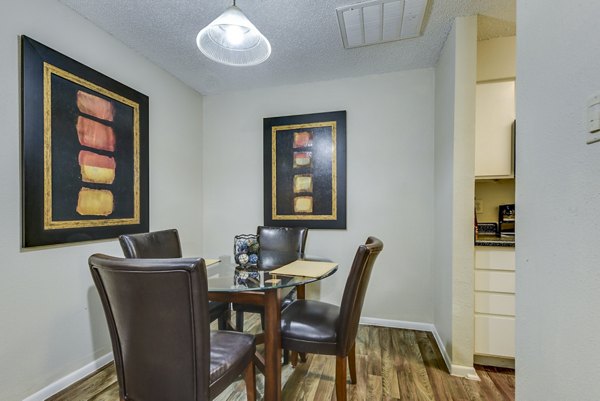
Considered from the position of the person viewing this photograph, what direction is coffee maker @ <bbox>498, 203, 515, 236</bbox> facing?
facing the viewer

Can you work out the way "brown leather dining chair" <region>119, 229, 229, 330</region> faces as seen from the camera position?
facing the viewer and to the right of the viewer

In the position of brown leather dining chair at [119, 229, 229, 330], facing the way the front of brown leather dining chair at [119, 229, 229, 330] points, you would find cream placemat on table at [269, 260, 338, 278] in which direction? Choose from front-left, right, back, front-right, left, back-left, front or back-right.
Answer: front

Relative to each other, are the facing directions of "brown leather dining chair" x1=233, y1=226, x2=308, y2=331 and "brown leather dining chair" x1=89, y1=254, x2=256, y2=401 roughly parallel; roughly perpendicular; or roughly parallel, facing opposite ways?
roughly parallel, facing opposite ways

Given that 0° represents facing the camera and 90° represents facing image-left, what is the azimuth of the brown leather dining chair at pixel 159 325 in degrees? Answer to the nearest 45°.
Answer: approximately 225°

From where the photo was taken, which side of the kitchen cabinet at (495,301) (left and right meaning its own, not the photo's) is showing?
front

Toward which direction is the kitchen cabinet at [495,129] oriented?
toward the camera

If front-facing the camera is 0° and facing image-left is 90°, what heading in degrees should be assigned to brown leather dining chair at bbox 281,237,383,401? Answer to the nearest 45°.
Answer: approximately 90°

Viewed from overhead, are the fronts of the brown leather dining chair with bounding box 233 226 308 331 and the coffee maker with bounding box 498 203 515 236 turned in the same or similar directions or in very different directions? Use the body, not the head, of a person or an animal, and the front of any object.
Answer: same or similar directions

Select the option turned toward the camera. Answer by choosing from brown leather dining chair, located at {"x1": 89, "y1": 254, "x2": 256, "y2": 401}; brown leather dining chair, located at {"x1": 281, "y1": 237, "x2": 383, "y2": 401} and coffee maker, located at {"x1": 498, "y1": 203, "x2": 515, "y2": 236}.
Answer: the coffee maker

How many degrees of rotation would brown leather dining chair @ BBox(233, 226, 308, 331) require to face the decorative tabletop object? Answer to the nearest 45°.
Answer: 0° — it already faces it

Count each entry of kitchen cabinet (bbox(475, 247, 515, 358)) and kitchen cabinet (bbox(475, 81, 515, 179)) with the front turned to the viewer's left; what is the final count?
0

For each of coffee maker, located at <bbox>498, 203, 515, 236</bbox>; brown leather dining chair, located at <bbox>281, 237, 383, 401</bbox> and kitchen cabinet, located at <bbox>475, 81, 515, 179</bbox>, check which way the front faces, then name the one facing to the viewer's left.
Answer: the brown leather dining chair

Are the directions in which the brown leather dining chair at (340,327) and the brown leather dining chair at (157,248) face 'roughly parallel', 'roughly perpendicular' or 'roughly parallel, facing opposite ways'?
roughly parallel, facing opposite ways

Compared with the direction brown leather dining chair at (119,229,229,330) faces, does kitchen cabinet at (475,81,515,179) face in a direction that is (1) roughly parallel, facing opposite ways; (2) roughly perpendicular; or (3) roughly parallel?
roughly perpendicular

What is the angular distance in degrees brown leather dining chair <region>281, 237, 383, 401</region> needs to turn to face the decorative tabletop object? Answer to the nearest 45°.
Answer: approximately 45° to its right
